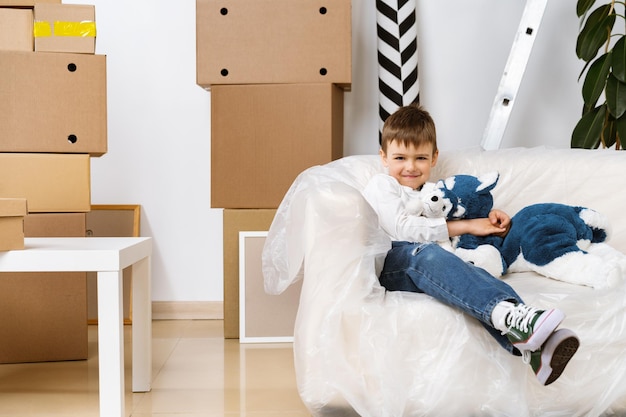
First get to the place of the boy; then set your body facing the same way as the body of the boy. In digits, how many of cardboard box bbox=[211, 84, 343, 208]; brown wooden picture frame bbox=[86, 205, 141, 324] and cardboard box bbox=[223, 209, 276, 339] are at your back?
3

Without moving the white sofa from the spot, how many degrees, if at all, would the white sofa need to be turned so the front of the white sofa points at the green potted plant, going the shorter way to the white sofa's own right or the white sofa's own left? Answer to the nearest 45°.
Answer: approximately 135° to the white sofa's own left

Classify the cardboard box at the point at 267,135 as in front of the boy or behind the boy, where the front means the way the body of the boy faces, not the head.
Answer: behind

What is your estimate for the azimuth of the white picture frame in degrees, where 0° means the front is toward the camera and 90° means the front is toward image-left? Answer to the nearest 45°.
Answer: approximately 0°

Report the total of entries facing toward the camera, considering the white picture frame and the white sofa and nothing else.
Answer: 2

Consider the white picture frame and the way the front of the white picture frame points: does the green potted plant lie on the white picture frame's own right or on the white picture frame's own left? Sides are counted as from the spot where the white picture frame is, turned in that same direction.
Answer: on the white picture frame's own left

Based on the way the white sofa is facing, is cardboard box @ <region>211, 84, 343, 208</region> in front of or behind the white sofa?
behind

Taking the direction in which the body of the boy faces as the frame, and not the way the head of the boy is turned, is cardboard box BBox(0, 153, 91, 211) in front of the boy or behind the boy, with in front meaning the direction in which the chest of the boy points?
behind

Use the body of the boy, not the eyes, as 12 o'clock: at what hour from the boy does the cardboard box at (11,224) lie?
The cardboard box is roughly at 4 o'clock from the boy.

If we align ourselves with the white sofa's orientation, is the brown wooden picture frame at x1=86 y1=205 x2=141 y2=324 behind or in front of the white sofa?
behind
